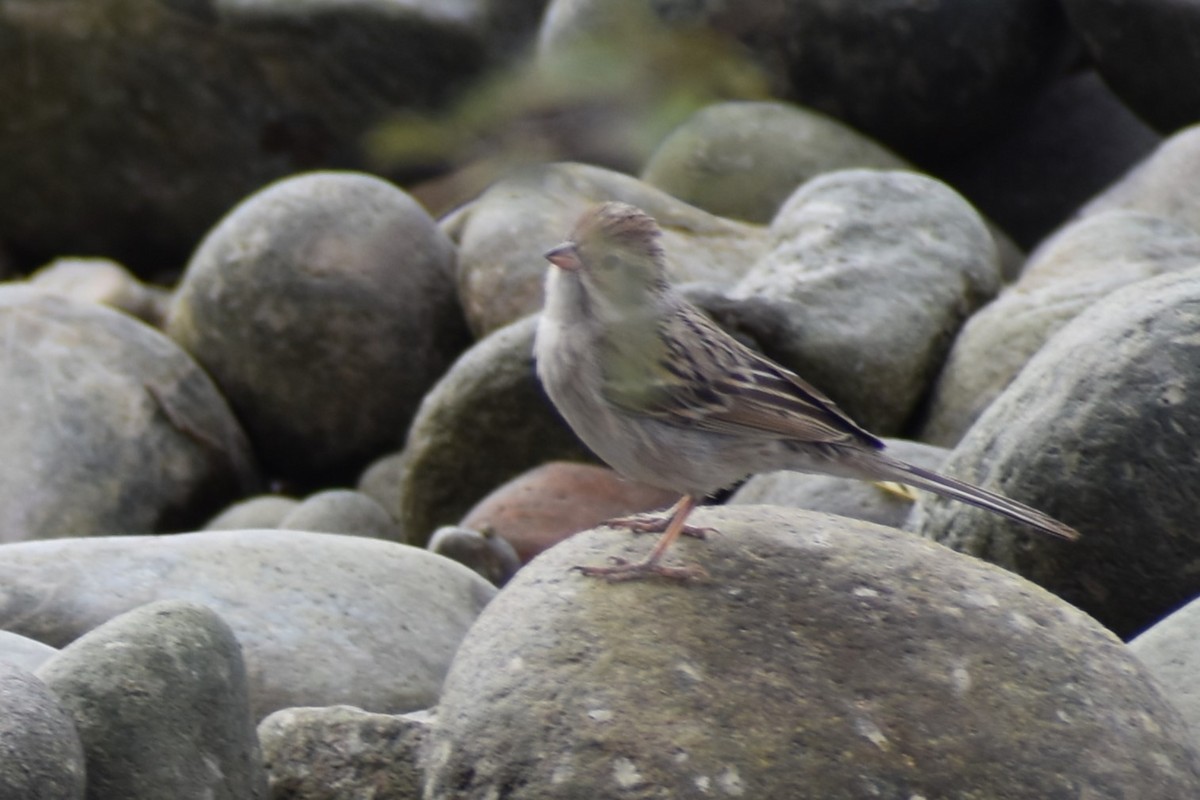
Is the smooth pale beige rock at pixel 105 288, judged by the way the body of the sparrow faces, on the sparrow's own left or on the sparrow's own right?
on the sparrow's own right

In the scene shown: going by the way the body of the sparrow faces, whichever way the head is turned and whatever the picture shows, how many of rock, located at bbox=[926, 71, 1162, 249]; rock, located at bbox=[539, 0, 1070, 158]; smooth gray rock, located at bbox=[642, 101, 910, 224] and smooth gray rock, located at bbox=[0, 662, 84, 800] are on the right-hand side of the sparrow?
3

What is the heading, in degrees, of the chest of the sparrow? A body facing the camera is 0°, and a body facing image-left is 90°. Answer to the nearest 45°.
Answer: approximately 90°

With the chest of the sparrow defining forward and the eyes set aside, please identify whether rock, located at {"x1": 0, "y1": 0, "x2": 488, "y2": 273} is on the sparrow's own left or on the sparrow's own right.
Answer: on the sparrow's own right

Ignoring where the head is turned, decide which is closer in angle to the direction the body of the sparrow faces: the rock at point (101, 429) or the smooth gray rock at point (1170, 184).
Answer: the rock

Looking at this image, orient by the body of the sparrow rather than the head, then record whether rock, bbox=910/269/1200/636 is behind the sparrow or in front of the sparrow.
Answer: behind

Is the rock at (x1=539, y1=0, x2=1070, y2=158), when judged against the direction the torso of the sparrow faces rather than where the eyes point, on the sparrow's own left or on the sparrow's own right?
on the sparrow's own right

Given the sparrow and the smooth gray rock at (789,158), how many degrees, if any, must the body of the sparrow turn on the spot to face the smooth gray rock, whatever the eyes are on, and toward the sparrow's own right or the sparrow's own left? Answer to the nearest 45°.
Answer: approximately 90° to the sparrow's own right

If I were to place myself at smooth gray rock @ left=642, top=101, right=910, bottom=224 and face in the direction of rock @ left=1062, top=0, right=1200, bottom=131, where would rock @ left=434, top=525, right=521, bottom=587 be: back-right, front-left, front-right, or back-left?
back-right

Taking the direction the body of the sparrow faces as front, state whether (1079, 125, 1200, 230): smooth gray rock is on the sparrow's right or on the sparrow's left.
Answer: on the sparrow's right

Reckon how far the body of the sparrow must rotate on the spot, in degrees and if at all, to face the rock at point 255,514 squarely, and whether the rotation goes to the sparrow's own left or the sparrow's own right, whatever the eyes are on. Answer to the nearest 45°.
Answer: approximately 45° to the sparrow's own right

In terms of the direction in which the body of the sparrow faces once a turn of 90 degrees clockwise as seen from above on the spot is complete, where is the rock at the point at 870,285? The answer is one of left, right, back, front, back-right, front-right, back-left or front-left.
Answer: front
